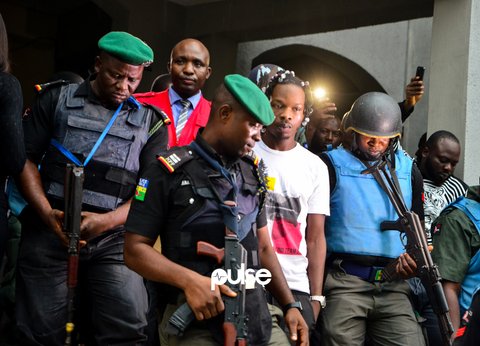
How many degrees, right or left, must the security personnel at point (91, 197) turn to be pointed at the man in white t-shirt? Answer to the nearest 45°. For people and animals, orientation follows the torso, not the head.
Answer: approximately 90° to its left

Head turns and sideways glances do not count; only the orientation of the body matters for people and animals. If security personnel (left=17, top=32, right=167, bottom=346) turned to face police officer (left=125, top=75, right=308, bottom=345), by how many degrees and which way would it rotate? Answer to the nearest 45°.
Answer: approximately 45° to its left

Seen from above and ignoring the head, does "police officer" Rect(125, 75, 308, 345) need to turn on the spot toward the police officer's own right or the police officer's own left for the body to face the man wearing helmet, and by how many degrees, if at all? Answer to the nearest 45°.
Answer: approximately 90° to the police officer's own left

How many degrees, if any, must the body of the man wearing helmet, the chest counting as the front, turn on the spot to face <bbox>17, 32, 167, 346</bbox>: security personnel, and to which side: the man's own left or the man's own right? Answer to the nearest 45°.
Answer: approximately 45° to the man's own right

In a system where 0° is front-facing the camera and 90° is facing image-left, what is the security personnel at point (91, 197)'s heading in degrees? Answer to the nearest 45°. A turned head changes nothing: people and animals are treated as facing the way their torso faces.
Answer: approximately 0°

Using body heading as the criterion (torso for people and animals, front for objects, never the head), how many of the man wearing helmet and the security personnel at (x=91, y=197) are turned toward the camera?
2

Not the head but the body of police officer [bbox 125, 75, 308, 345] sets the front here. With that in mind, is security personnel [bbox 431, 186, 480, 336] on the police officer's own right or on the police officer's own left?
on the police officer's own left

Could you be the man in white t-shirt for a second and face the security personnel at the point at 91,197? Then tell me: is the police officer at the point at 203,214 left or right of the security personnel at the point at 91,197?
left

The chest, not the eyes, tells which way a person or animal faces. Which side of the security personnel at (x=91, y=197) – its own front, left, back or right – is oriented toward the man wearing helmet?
left

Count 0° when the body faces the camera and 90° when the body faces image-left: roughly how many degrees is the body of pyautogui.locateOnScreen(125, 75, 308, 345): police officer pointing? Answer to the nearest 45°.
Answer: approximately 315°
